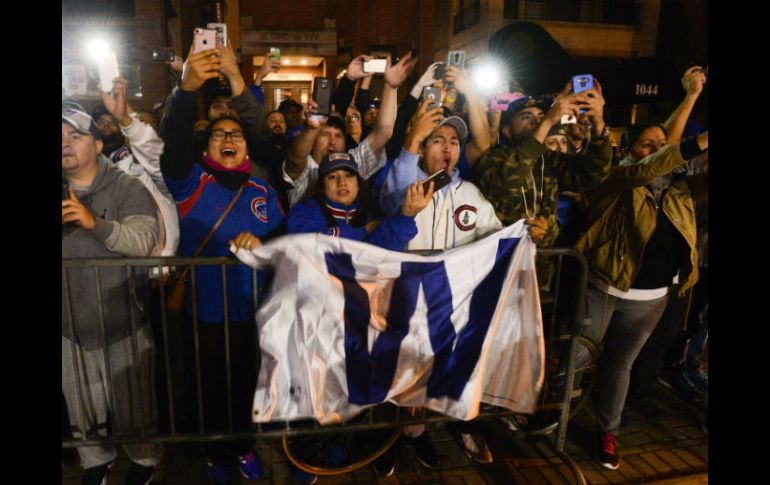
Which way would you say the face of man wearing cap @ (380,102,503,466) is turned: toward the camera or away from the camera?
toward the camera

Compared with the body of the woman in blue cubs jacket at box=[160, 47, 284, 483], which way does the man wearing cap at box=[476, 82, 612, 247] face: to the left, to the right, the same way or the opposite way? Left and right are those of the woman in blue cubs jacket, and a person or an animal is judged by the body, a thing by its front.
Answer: the same way

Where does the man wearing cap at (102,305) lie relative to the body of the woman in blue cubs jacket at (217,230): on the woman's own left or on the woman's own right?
on the woman's own right

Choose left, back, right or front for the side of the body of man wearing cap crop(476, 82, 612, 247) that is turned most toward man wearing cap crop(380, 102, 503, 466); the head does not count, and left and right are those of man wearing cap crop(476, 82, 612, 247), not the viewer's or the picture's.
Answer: right

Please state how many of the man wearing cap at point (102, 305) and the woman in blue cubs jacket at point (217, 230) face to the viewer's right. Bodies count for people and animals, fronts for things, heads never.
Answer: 0

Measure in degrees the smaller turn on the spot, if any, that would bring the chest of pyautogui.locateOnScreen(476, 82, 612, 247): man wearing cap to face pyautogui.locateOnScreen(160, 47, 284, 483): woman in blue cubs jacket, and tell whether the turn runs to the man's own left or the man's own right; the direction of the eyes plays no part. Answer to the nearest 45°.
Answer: approximately 90° to the man's own right

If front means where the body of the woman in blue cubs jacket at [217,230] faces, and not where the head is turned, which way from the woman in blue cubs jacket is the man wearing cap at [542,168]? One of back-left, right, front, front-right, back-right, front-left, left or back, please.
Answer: left

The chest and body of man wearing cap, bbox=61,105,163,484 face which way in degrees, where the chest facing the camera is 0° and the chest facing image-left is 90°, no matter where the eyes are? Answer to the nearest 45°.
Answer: approximately 45°

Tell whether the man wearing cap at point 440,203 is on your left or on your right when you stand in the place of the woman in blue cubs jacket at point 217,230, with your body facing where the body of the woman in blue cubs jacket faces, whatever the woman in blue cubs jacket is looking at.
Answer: on your left

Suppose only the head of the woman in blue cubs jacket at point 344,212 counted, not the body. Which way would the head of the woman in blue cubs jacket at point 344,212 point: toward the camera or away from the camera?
toward the camera

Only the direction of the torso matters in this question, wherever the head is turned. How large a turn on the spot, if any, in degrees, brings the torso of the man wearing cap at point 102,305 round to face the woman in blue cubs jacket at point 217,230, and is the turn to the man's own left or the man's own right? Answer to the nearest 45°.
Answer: approximately 135° to the man's own left

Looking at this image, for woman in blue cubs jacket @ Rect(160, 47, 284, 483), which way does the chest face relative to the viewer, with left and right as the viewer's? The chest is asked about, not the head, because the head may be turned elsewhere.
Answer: facing the viewer
